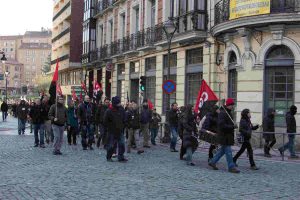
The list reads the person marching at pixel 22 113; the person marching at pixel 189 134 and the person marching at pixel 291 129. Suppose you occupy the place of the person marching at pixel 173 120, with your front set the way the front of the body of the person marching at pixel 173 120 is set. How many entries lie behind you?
1

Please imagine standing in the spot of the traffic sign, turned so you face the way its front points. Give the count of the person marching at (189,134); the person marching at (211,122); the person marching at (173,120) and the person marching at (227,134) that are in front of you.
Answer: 4

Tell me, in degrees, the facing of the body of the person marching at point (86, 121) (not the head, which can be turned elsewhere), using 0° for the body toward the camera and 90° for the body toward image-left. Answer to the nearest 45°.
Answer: approximately 0°

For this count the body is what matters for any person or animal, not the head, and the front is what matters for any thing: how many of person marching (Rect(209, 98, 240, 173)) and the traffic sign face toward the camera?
1

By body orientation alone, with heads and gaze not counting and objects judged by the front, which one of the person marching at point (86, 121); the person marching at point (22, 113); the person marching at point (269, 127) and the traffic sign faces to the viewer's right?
the person marching at point (269, 127)

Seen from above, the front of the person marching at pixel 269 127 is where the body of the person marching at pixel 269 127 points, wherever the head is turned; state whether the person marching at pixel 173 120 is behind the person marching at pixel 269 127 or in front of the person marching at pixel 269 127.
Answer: behind

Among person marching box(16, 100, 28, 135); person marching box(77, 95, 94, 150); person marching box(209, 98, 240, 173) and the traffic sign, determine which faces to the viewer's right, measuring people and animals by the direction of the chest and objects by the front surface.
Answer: person marching box(209, 98, 240, 173)

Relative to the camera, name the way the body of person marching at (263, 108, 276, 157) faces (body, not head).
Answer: to the viewer's right
